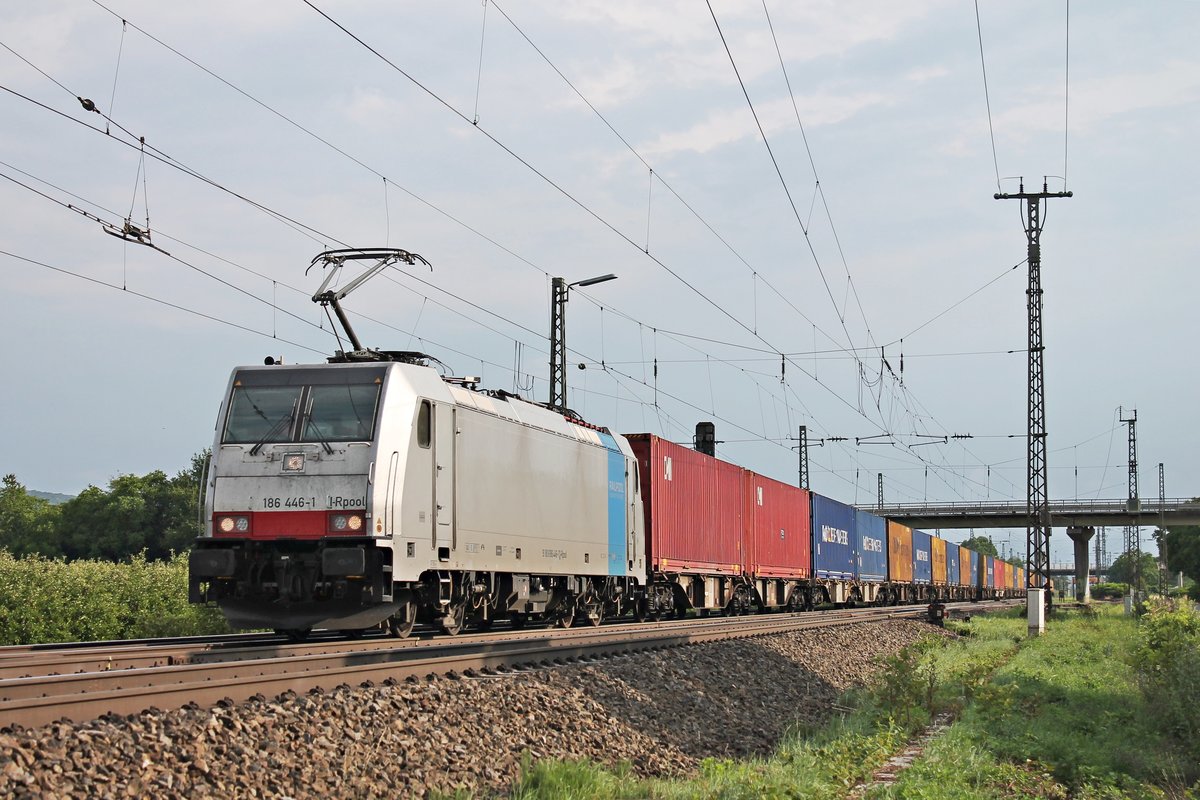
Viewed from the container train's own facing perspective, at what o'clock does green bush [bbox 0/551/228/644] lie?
The green bush is roughly at 3 o'clock from the container train.

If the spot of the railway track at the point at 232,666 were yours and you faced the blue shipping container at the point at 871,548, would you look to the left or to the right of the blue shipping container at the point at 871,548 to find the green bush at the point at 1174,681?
right

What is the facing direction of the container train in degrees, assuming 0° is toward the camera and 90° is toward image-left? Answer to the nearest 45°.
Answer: approximately 45°

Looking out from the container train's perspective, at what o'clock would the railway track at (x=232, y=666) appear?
The railway track is roughly at 11 o'clock from the container train.
